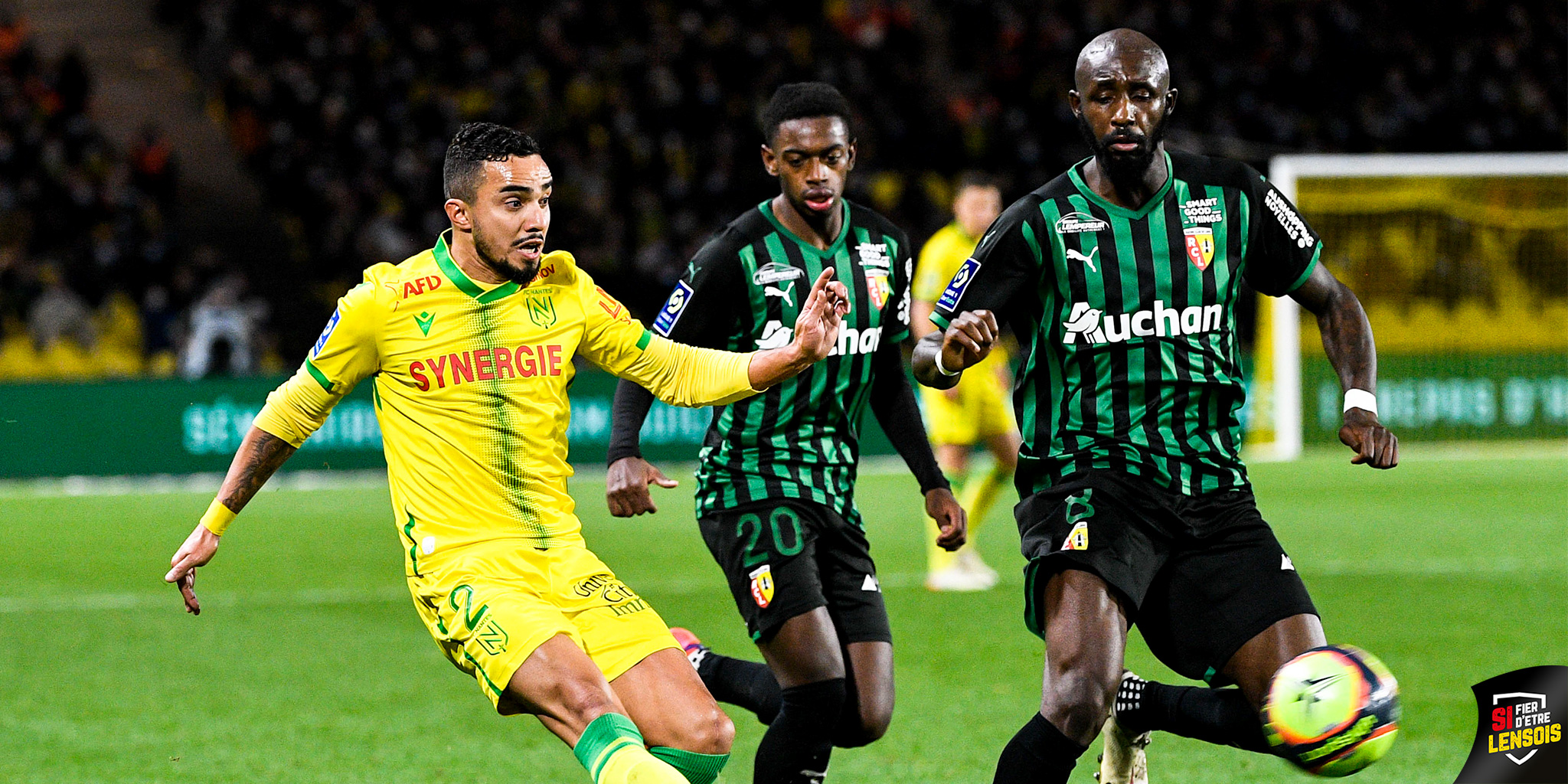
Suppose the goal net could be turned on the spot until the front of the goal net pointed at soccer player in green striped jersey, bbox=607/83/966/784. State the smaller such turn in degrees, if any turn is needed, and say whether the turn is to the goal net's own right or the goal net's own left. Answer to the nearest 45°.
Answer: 0° — it already faces them

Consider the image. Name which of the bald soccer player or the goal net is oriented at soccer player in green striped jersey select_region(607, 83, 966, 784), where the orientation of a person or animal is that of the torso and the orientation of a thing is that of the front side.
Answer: the goal net

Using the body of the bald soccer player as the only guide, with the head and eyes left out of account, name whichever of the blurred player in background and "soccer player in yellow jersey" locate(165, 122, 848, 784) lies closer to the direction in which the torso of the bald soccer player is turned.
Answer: the soccer player in yellow jersey

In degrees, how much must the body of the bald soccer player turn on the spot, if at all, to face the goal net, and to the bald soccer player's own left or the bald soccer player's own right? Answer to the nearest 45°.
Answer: approximately 180°

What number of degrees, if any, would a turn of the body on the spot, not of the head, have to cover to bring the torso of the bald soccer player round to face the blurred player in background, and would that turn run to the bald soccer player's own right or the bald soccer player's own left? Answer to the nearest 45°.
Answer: approximately 180°

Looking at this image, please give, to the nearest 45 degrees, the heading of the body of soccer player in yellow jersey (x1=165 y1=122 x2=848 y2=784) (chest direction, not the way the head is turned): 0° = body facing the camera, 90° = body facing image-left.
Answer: approximately 315°

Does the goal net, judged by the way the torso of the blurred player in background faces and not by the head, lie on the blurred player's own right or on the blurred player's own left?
on the blurred player's own left
